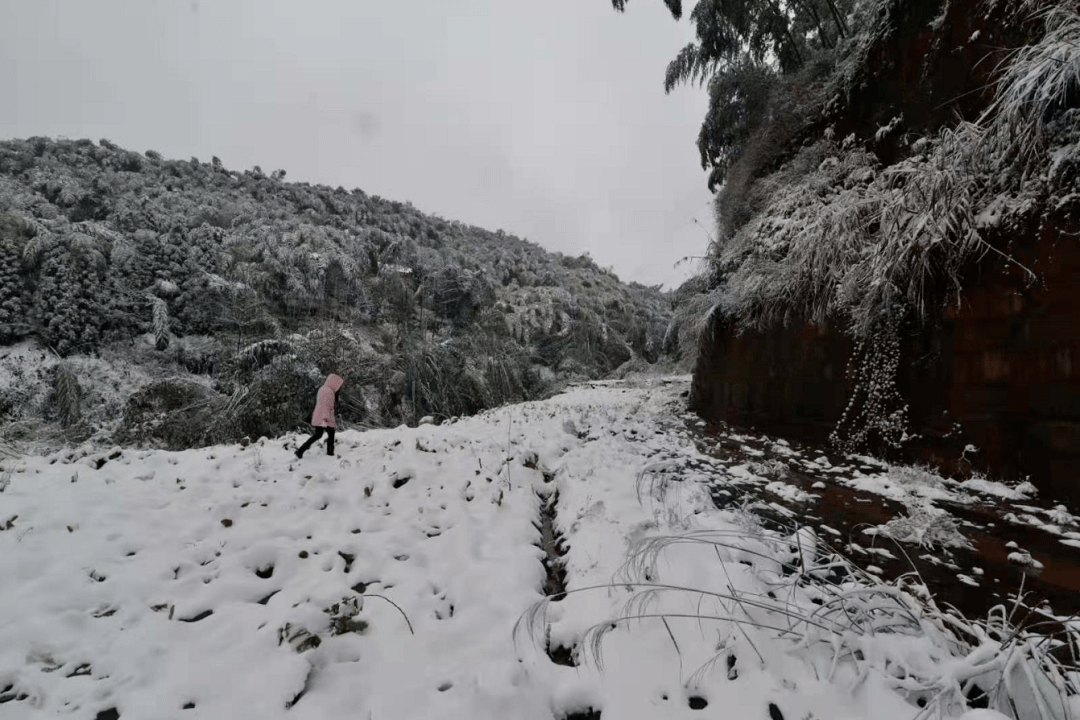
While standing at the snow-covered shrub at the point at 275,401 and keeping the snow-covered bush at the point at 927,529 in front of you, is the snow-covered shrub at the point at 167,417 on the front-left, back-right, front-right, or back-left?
back-right

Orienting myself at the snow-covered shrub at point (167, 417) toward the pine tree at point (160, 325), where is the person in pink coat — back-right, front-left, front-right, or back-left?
back-right

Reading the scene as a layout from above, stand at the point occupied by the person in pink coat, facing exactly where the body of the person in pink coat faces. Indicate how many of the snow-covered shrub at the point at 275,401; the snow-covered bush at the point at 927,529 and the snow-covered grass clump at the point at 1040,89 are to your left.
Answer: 1
